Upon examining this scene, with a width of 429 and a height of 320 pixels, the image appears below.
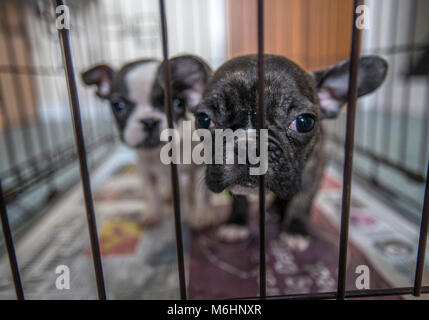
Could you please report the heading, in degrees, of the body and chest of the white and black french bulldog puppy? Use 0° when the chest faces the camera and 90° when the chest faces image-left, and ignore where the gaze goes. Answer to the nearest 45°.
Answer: approximately 0°

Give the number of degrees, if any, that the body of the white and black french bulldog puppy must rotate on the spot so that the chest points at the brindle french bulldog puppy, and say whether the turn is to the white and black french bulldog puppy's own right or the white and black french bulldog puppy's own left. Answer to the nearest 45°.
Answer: approximately 45° to the white and black french bulldog puppy's own left
